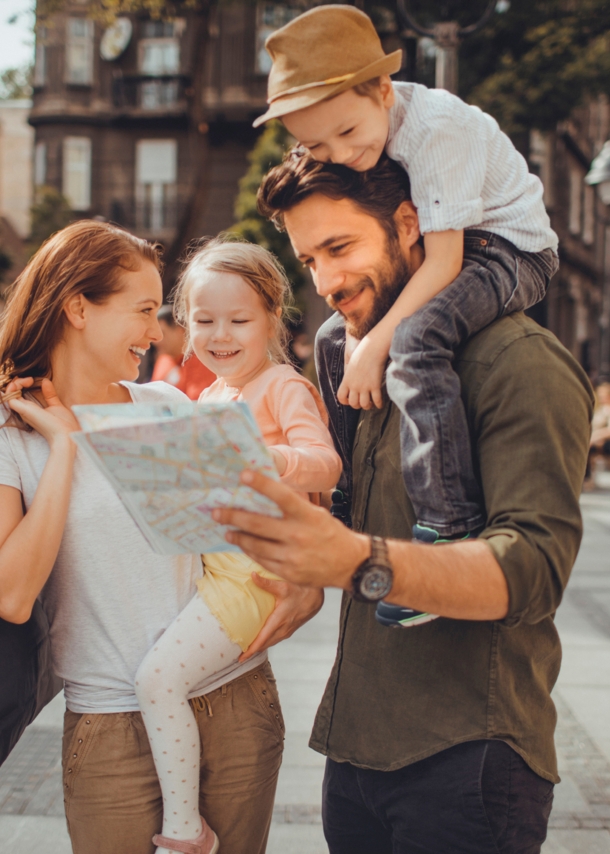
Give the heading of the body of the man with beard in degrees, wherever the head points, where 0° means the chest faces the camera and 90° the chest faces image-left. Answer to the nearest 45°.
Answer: approximately 45°

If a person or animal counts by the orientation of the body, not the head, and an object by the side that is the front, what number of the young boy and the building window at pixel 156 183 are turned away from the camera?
0

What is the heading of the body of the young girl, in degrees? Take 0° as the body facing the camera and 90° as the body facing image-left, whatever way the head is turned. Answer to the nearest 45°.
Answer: approximately 45°

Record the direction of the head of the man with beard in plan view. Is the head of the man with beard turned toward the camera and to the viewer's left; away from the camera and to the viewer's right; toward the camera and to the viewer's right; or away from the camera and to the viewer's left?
toward the camera and to the viewer's left

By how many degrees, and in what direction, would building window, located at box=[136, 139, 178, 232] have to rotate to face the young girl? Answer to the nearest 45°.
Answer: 0° — it already faces them

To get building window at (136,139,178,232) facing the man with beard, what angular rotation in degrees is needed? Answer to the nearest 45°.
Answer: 0° — it already faces them

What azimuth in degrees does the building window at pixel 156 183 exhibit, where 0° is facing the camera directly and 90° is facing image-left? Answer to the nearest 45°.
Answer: approximately 0°

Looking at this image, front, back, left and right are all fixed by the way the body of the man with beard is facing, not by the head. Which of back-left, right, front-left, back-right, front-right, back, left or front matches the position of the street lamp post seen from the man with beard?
back-right

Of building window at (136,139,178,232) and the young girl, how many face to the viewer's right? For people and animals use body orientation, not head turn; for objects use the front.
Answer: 0

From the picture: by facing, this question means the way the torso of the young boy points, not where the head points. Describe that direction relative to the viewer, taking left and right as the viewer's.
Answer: facing the viewer and to the left of the viewer

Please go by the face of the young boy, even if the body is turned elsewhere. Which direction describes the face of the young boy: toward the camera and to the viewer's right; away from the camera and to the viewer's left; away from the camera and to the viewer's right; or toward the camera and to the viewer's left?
toward the camera and to the viewer's left
